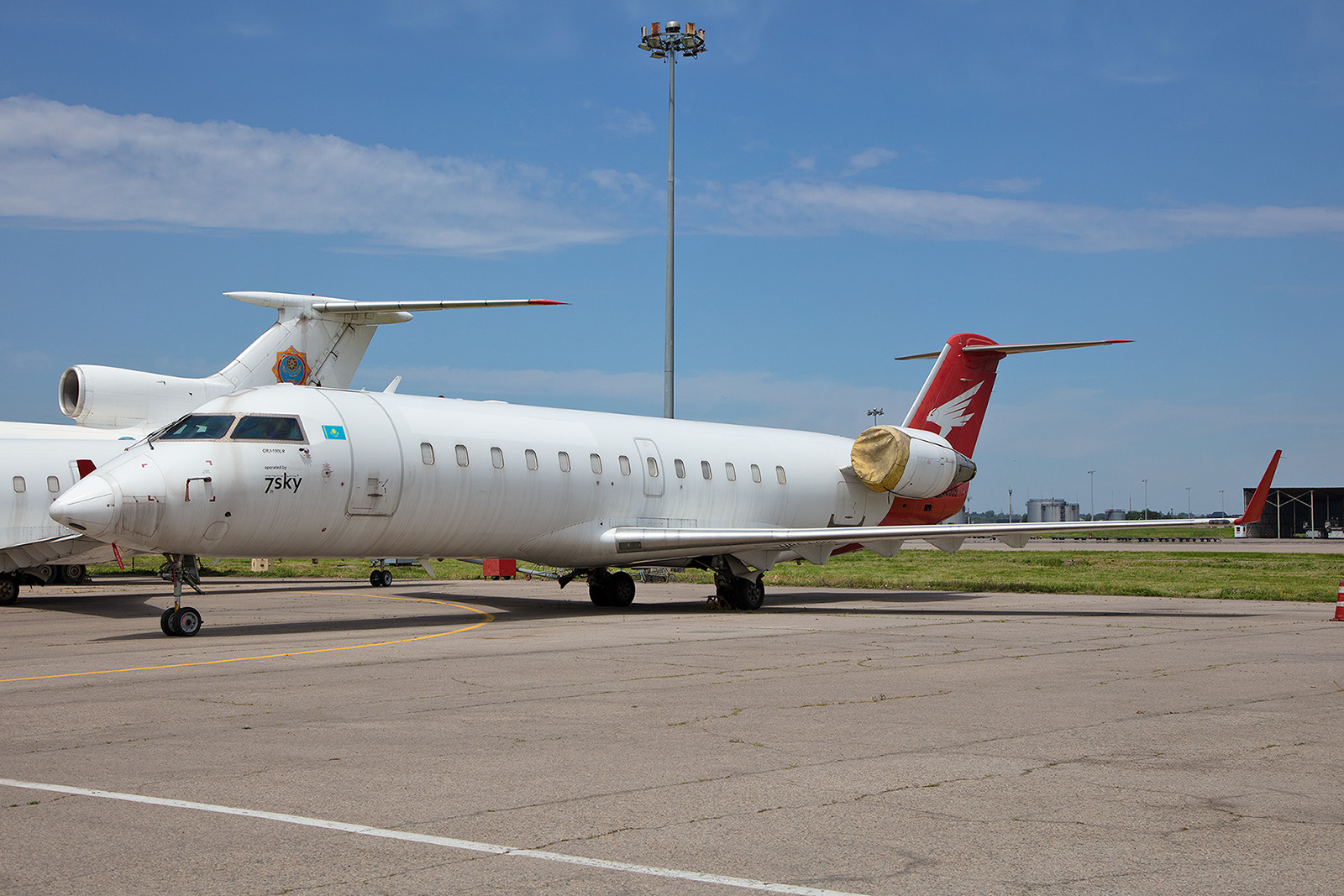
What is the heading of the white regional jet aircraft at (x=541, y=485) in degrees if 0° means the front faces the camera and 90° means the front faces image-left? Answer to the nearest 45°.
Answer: approximately 45°
